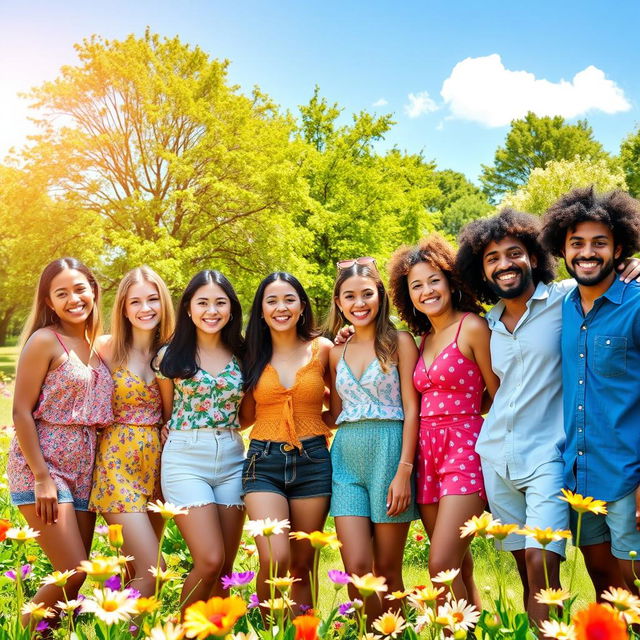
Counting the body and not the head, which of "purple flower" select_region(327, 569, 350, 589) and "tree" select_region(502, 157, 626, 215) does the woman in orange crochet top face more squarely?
the purple flower

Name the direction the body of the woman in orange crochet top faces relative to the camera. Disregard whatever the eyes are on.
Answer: toward the camera

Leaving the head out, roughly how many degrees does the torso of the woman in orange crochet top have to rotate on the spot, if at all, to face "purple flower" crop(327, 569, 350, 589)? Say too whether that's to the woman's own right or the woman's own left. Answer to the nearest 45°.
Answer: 0° — they already face it

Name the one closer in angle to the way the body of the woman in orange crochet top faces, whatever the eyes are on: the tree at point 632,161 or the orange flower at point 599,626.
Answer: the orange flower

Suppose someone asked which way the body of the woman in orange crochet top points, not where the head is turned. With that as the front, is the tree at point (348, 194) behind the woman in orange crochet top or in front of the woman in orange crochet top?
behind

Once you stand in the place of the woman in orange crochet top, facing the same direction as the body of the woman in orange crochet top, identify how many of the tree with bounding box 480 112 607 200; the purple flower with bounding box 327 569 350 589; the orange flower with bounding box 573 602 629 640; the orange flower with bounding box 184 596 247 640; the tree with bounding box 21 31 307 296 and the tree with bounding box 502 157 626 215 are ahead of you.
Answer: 3

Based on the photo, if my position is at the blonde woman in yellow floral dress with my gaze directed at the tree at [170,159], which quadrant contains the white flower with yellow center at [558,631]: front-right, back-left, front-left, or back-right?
back-right

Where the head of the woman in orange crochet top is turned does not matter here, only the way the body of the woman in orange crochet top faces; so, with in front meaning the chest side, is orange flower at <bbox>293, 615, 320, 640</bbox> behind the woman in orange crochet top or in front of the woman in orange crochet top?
in front

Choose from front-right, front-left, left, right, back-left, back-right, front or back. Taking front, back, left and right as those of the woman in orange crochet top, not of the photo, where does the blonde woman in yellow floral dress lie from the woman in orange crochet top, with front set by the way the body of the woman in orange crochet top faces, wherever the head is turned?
right

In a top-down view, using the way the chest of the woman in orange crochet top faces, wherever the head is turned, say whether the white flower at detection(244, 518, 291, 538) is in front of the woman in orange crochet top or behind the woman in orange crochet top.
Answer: in front

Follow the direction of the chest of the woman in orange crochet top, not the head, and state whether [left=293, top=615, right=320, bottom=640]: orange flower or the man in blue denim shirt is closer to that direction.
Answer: the orange flower

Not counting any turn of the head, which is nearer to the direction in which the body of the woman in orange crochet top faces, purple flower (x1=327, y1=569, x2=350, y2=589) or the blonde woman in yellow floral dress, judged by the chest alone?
the purple flower

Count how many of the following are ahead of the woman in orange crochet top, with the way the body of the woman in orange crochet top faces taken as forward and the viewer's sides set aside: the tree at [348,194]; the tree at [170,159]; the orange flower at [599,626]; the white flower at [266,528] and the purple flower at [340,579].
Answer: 3
